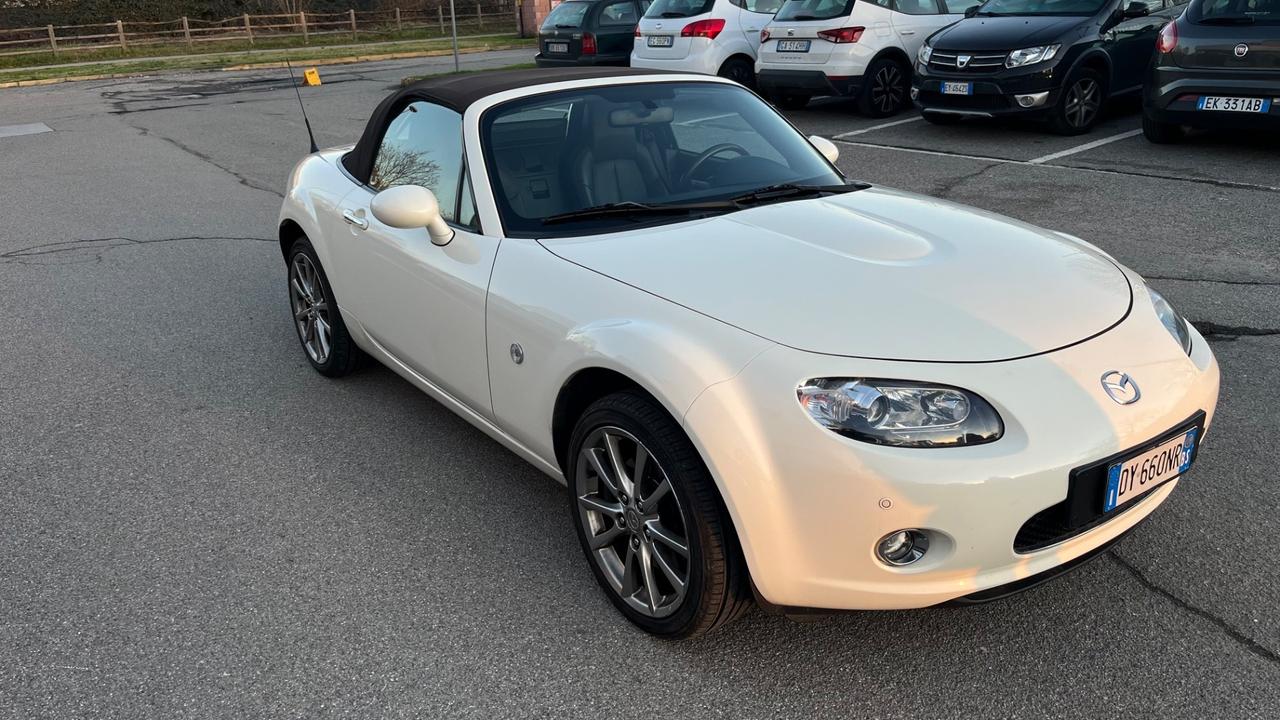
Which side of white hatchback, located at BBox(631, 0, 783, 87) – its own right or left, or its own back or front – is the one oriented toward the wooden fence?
left

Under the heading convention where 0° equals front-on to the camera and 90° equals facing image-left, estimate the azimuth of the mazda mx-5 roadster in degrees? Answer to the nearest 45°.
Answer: approximately 315°

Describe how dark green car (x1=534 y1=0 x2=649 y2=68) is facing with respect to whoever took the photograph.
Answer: facing away from the viewer and to the right of the viewer

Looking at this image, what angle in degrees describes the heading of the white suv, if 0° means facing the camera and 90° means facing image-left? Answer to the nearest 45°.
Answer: approximately 225°

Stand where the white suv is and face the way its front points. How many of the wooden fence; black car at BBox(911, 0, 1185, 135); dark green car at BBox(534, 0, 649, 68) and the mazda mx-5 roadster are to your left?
2

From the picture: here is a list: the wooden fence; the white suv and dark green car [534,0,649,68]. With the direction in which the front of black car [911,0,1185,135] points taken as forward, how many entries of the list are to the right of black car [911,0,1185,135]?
3

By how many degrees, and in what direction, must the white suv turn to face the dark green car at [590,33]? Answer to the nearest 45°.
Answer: approximately 90° to its left

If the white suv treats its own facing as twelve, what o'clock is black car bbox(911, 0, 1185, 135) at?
The black car is roughly at 3 o'clock from the white suv.

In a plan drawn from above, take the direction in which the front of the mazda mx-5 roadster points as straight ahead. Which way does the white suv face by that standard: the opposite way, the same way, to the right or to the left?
to the left

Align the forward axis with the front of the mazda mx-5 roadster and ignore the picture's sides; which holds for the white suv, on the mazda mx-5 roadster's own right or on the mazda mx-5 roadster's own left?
on the mazda mx-5 roadster's own left

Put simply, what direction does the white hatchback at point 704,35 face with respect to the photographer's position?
facing away from the viewer and to the right of the viewer

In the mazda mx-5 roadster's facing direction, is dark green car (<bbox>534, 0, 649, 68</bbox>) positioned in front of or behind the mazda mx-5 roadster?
behind

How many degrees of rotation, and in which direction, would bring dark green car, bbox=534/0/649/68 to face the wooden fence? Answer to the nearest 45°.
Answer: approximately 90° to its left
